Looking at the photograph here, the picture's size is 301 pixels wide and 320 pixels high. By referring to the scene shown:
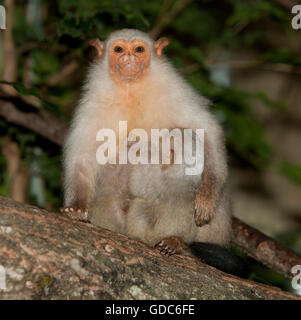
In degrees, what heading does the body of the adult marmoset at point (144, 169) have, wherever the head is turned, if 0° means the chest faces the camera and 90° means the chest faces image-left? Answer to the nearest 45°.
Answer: approximately 0°

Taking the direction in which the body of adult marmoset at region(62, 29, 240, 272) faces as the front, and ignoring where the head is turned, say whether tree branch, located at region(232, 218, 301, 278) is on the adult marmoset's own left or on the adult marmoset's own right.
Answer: on the adult marmoset's own left
